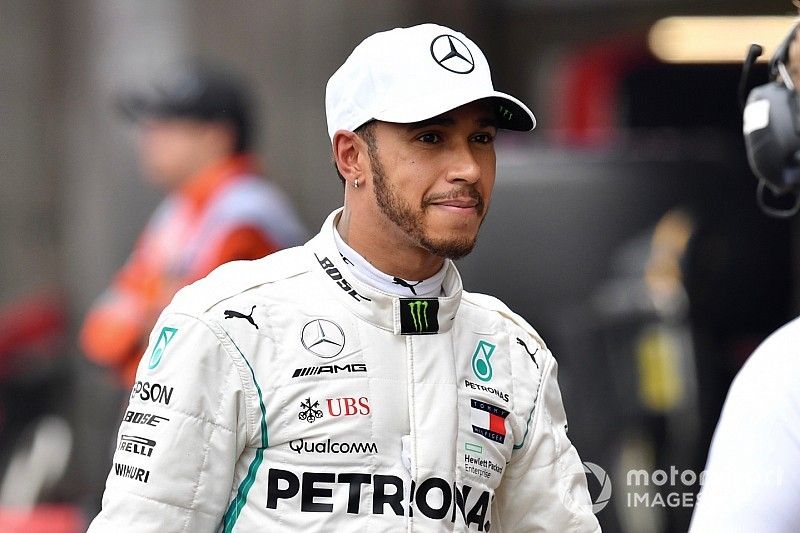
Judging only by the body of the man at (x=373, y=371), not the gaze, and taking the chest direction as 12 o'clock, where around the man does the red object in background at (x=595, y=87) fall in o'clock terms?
The red object in background is roughly at 8 o'clock from the man.

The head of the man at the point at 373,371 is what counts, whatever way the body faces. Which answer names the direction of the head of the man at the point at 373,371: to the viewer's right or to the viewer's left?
to the viewer's right

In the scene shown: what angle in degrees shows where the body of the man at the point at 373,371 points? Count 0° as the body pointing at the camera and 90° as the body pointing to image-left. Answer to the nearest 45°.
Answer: approximately 315°

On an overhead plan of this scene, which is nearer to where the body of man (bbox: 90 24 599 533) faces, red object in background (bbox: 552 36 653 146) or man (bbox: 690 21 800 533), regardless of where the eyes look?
the man
